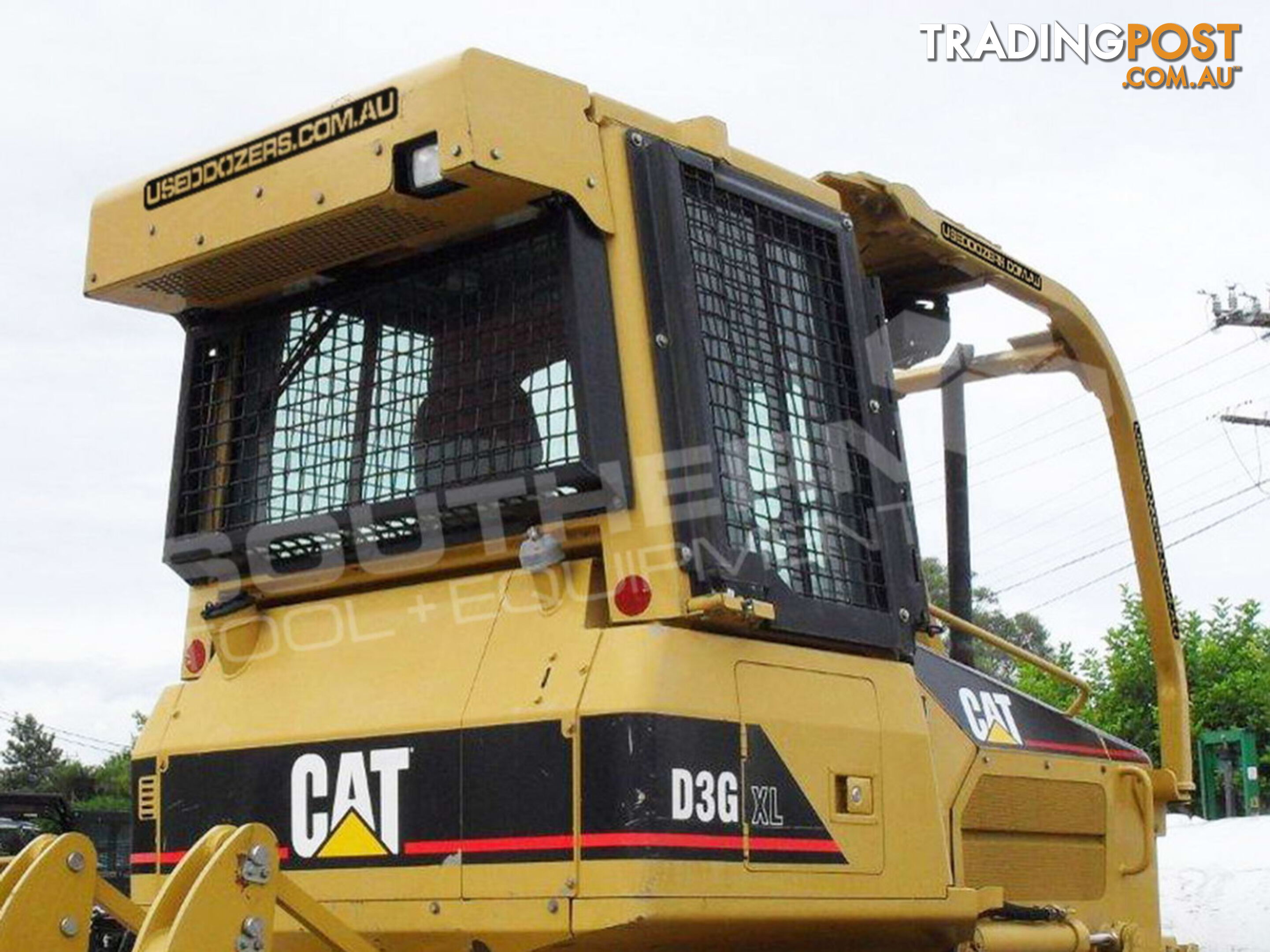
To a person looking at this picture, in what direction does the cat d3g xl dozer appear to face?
facing away from the viewer and to the right of the viewer

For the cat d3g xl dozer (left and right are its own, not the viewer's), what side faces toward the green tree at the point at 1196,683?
front
